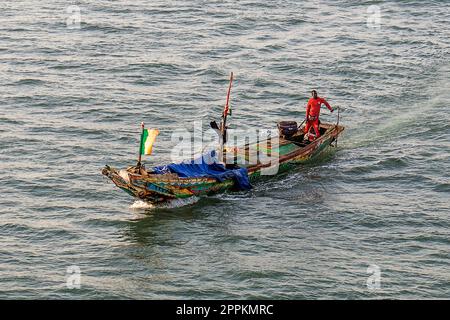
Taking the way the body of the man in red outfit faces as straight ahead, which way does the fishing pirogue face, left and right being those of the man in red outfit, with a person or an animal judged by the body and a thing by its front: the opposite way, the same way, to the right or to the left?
the same way

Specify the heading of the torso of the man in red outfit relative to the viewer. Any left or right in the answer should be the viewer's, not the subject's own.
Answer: facing the viewer and to the left of the viewer

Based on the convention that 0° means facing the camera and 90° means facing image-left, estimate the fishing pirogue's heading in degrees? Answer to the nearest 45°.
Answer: approximately 45°

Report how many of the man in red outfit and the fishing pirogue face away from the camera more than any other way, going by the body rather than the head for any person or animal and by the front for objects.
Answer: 0

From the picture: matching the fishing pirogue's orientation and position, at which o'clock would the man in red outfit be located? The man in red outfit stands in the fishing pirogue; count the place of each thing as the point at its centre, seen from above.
The man in red outfit is roughly at 6 o'clock from the fishing pirogue.

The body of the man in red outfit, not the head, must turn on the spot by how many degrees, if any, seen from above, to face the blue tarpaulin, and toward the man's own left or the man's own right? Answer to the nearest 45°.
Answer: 0° — they already face it
